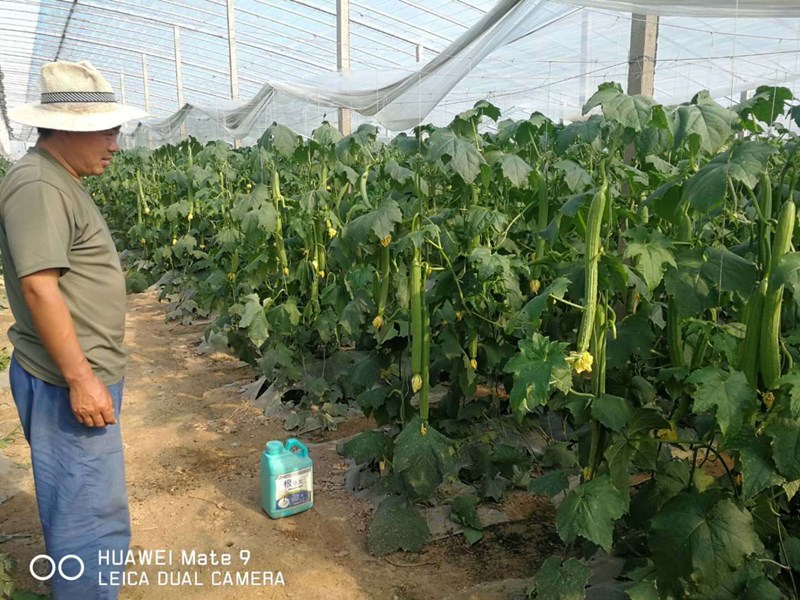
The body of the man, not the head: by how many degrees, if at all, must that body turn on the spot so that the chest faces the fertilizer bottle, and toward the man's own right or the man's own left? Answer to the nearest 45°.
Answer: approximately 45° to the man's own left

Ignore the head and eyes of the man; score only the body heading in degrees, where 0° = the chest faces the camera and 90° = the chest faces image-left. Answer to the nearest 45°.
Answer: approximately 270°

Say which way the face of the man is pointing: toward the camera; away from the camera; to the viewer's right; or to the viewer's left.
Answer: to the viewer's right
